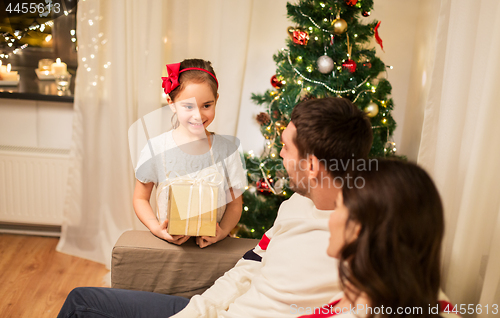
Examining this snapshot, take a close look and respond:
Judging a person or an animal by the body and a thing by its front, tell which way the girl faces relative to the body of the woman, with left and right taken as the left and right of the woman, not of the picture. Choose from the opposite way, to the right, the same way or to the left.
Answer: the opposite way

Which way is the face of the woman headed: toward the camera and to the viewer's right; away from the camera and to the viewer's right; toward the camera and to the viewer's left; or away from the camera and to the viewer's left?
away from the camera and to the viewer's left

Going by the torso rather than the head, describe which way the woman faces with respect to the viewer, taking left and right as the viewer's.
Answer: facing away from the viewer and to the left of the viewer

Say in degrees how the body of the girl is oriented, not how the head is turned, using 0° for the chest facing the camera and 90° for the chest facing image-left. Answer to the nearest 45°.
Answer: approximately 0°

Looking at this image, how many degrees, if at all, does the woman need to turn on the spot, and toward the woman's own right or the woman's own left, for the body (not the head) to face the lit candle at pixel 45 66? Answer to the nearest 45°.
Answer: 0° — they already face it

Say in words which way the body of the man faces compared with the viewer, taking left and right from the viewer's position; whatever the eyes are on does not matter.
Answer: facing to the left of the viewer

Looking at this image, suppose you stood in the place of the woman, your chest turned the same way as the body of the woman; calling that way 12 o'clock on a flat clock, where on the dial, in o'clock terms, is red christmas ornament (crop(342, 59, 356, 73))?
The red christmas ornament is roughly at 1 o'clock from the woman.
